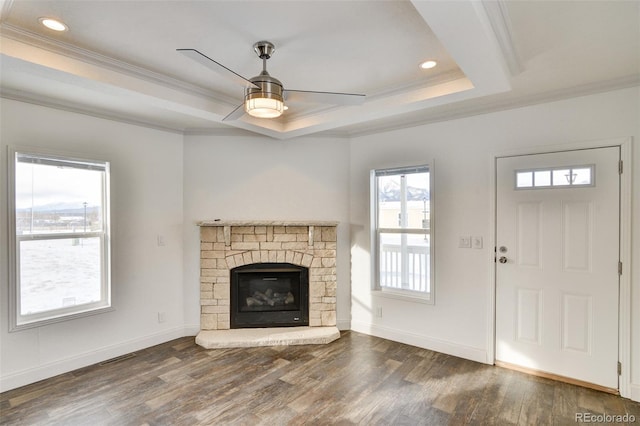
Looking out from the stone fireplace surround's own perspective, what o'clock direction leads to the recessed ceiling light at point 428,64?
The recessed ceiling light is roughly at 11 o'clock from the stone fireplace surround.

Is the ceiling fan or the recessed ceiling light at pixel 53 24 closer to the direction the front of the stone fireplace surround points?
the ceiling fan

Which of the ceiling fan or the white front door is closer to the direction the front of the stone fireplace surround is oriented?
the ceiling fan

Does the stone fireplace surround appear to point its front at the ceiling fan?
yes

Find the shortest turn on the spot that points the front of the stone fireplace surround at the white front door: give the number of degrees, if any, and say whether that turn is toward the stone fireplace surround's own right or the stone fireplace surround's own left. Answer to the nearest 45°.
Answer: approximately 45° to the stone fireplace surround's own left

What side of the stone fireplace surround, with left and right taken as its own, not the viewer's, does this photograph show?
front

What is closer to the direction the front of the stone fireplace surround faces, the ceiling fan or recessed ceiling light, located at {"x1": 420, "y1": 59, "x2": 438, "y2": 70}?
the ceiling fan

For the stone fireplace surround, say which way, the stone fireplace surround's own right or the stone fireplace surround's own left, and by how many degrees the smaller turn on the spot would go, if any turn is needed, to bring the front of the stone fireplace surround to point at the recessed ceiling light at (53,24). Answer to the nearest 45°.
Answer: approximately 45° to the stone fireplace surround's own right
